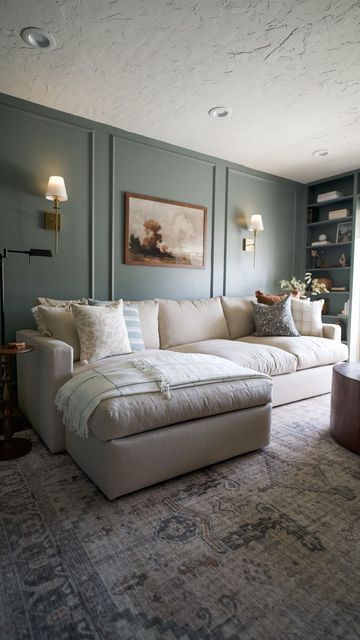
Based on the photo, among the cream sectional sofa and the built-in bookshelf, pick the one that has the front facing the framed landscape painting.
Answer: the built-in bookshelf

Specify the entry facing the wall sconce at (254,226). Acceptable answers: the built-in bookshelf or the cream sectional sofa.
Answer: the built-in bookshelf

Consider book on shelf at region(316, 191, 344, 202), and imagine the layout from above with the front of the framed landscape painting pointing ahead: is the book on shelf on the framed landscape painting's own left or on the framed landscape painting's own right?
on the framed landscape painting's own left

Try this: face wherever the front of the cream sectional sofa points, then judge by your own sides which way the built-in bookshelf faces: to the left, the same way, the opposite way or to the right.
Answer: to the right

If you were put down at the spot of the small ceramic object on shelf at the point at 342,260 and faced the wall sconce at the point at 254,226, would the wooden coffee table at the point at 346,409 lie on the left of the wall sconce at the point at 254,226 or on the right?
left

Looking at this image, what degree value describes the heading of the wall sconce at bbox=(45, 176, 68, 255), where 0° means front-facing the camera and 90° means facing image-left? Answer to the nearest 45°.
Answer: approximately 315°

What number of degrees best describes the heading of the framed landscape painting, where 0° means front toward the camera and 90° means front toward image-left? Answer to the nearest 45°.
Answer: approximately 315°

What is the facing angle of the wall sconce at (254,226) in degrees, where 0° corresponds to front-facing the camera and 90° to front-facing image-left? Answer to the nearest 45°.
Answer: approximately 315°

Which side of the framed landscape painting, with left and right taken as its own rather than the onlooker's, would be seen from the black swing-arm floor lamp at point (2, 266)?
right

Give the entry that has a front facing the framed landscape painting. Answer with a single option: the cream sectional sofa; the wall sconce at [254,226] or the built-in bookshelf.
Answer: the built-in bookshelf
